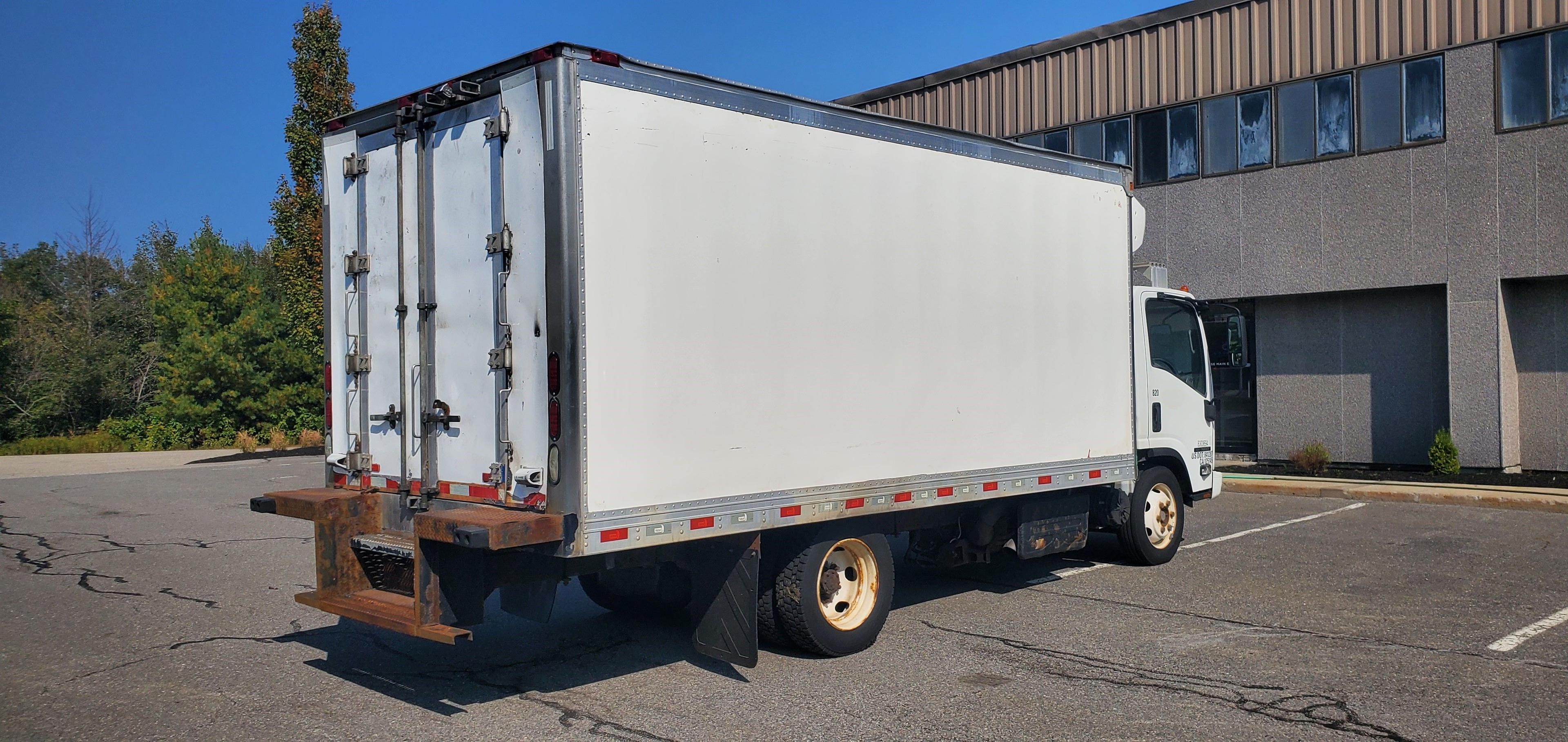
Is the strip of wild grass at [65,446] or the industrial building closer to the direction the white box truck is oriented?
the industrial building

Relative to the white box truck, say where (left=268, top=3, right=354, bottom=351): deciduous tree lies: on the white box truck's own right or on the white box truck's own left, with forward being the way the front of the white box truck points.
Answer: on the white box truck's own left

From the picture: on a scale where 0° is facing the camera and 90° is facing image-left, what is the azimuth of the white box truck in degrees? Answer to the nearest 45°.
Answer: approximately 225°

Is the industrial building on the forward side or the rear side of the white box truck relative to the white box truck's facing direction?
on the forward side

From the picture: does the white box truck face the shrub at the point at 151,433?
no

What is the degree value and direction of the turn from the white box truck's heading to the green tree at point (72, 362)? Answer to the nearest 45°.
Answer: approximately 90° to its left

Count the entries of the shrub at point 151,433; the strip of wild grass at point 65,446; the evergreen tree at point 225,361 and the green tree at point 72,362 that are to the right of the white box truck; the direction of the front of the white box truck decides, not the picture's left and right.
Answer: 0

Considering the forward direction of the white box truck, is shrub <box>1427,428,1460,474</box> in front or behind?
in front

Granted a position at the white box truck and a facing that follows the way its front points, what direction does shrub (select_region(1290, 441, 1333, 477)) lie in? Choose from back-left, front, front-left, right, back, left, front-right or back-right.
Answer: front

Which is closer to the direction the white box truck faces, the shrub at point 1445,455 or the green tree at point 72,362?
the shrub

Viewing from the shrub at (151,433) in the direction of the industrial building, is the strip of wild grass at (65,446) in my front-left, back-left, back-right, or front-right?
back-right

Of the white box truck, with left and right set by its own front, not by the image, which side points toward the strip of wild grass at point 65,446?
left

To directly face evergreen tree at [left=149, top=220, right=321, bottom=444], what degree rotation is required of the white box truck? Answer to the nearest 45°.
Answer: approximately 90° to its left

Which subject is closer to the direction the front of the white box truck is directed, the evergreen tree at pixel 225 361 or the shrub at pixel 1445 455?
the shrub
